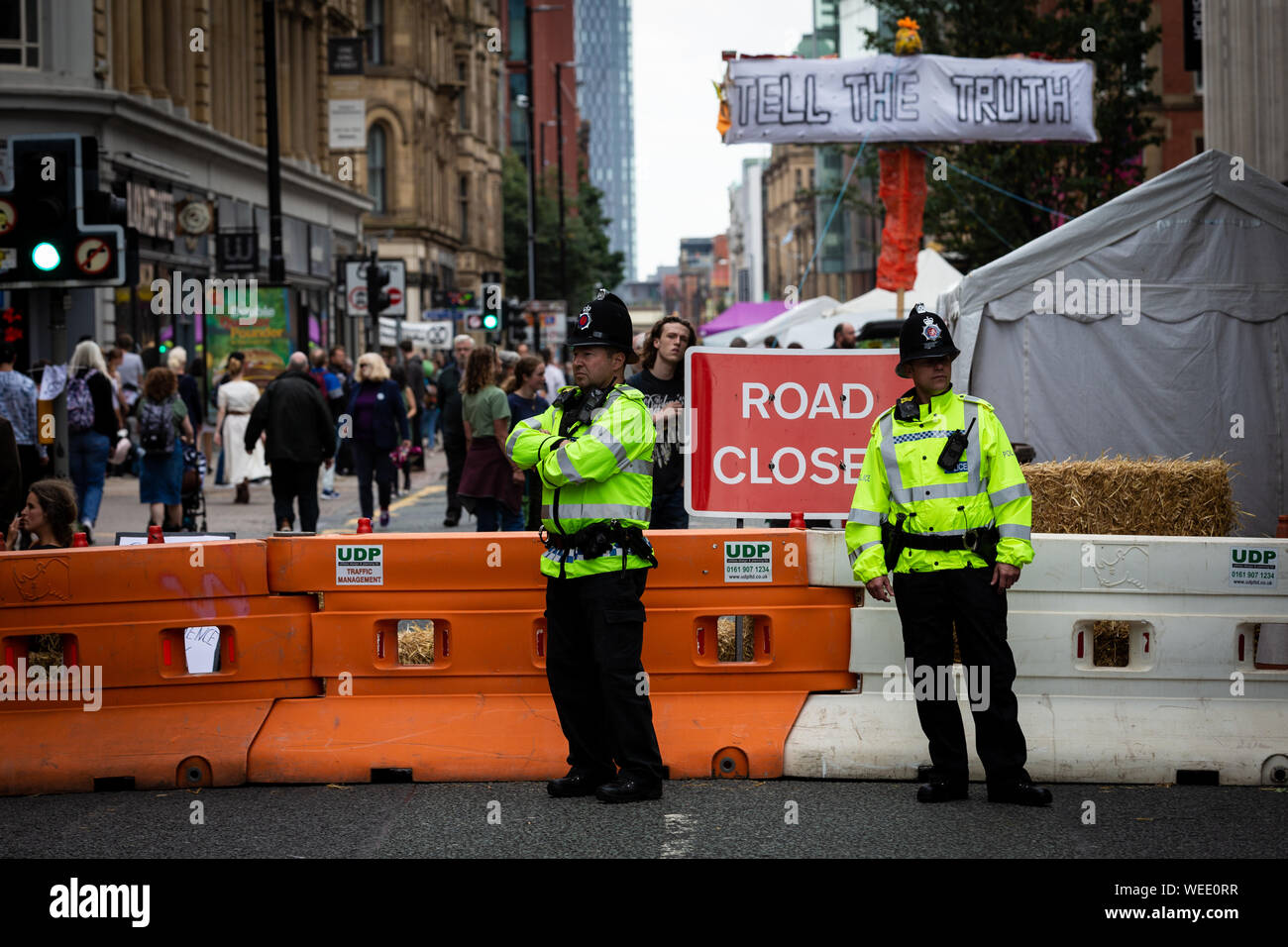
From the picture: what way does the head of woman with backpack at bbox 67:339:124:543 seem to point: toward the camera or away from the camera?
away from the camera

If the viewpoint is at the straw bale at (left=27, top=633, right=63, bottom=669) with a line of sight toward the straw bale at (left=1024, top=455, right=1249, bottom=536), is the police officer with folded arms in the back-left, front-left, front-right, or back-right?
front-right

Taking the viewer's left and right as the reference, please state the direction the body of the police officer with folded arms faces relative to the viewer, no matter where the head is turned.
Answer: facing the viewer and to the left of the viewer

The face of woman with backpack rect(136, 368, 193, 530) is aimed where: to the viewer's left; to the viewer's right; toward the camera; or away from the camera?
away from the camera

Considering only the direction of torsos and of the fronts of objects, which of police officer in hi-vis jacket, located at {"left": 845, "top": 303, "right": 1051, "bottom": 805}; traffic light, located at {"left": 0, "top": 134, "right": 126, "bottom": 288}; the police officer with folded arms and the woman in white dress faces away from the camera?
the woman in white dress

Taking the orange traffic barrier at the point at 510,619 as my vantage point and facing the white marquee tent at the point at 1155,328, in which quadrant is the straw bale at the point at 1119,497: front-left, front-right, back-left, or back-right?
front-right

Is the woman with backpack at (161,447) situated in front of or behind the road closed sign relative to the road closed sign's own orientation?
behind

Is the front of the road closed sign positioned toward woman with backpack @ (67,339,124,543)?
no

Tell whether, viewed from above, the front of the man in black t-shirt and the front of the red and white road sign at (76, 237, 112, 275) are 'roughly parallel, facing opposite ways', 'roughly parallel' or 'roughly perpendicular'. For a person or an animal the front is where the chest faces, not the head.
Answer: roughly parallel

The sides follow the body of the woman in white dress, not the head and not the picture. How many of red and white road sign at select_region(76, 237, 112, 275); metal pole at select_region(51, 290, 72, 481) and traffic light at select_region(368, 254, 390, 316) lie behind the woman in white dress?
2

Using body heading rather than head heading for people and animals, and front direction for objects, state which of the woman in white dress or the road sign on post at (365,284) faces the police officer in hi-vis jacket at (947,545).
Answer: the road sign on post

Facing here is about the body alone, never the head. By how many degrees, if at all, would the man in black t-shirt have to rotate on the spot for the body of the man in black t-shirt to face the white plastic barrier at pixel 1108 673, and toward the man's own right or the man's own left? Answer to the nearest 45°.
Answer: approximately 45° to the man's own left

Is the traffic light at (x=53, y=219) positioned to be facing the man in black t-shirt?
no

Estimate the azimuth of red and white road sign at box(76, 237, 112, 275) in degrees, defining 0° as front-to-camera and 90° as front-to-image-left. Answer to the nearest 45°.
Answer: approximately 0°

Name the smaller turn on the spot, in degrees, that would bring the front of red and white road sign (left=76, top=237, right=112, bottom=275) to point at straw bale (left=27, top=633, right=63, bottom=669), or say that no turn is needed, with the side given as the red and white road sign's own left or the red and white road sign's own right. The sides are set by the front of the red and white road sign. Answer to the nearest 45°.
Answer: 0° — it already faces it

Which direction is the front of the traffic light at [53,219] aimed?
toward the camera

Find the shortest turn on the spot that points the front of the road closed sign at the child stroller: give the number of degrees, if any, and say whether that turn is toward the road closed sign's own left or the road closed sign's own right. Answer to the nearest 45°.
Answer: approximately 135° to the road closed sign's own right
